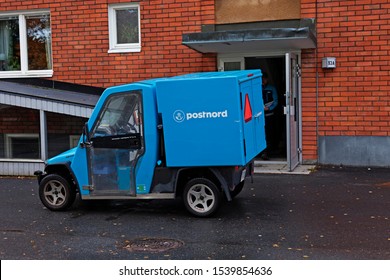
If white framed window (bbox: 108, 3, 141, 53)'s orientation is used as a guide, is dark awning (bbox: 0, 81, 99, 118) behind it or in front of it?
in front

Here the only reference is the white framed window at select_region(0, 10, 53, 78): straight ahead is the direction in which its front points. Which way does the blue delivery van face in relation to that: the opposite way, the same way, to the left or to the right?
to the right

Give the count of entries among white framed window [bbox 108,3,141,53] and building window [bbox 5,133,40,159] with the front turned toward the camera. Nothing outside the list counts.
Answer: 2

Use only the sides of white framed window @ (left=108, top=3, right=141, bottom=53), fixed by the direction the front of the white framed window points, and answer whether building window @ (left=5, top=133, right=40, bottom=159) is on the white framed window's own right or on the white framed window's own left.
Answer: on the white framed window's own right

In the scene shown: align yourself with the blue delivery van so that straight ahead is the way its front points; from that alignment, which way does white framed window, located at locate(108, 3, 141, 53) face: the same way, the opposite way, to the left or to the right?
to the left

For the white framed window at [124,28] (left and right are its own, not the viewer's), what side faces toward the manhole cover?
front

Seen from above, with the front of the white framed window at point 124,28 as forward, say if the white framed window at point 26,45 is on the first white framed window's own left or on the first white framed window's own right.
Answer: on the first white framed window's own right

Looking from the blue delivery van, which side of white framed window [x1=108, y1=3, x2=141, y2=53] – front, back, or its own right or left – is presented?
front

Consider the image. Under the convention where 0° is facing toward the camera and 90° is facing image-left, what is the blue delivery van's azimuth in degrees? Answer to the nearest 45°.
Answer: approximately 90°
